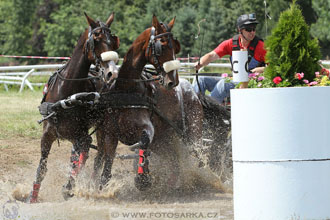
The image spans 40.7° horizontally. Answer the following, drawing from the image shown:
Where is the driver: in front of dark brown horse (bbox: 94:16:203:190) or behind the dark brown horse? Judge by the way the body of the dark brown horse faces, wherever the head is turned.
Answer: behind

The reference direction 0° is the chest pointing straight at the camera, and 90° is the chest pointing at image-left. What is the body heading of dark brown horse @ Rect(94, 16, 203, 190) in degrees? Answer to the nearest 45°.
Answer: approximately 45°

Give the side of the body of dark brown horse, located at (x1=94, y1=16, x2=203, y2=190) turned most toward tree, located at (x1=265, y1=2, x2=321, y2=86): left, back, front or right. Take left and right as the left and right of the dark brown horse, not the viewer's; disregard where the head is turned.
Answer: left

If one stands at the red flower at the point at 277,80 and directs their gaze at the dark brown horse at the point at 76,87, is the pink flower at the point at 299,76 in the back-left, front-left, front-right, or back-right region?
back-right

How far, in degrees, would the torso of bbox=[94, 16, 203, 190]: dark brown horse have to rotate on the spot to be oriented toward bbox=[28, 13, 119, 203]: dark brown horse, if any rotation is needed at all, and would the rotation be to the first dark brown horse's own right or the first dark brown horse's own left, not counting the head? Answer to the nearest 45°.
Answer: approximately 45° to the first dark brown horse's own right

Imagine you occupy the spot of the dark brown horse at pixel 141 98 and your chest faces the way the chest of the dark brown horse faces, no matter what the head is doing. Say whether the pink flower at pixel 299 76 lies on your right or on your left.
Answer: on your left
